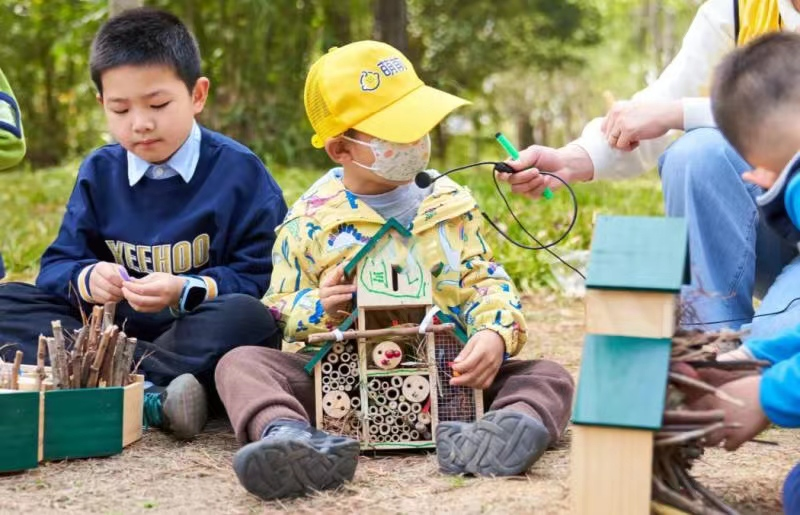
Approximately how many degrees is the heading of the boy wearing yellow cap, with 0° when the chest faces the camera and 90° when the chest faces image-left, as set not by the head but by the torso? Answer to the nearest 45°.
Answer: approximately 0°

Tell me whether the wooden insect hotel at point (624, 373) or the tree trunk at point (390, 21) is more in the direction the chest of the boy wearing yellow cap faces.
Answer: the wooden insect hotel

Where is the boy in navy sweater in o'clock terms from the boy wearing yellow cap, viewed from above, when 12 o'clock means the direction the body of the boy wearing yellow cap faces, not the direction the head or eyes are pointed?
The boy in navy sweater is roughly at 4 o'clock from the boy wearing yellow cap.

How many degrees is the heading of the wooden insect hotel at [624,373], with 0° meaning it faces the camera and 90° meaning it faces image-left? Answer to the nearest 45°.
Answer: approximately 270°

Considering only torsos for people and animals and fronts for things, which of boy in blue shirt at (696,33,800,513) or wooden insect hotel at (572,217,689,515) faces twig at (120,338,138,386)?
the boy in blue shirt

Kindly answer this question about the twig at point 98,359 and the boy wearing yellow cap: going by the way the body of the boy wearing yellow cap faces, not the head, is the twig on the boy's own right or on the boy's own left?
on the boy's own right

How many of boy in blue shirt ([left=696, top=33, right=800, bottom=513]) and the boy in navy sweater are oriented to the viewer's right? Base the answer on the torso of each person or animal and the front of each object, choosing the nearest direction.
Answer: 0

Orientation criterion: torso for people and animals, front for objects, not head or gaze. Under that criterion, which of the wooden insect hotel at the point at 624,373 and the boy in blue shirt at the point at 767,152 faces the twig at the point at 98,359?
the boy in blue shirt

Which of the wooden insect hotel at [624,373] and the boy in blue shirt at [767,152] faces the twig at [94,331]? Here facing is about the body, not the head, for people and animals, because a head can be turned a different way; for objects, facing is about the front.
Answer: the boy in blue shirt

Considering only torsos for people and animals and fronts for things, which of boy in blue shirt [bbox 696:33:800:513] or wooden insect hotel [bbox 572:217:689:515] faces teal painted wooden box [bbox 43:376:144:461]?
the boy in blue shirt

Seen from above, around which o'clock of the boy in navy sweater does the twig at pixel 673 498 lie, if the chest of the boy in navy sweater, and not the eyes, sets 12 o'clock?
The twig is roughly at 11 o'clock from the boy in navy sweater.

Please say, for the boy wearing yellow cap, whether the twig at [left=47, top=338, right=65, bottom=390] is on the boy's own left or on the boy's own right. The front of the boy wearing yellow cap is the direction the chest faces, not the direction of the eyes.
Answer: on the boy's own right

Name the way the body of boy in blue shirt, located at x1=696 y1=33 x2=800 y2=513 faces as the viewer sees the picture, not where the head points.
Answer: to the viewer's left

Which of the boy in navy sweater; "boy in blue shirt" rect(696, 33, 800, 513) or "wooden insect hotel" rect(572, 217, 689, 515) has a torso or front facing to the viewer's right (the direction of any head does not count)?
the wooden insect hotel
